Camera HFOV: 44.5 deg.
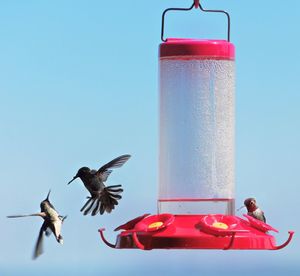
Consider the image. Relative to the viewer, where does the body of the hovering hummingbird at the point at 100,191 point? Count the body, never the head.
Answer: to the viewer's left

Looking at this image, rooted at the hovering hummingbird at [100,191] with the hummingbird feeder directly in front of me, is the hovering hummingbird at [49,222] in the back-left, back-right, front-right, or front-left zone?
back-right

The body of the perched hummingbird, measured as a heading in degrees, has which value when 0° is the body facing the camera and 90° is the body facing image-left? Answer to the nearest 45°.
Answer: approximately 90°

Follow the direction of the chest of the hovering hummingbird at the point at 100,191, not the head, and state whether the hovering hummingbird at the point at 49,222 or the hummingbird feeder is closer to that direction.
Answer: the hovering hummingbird
